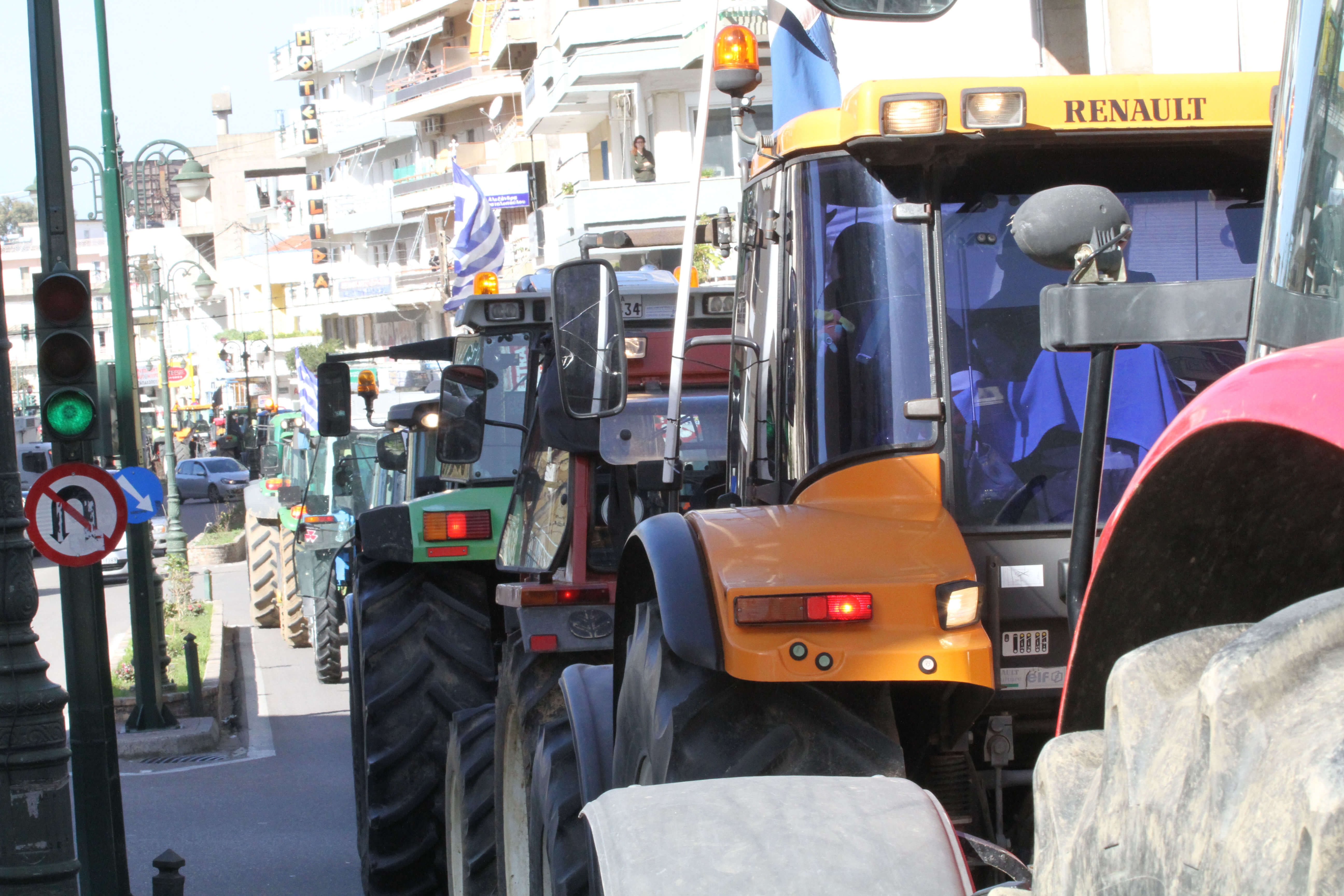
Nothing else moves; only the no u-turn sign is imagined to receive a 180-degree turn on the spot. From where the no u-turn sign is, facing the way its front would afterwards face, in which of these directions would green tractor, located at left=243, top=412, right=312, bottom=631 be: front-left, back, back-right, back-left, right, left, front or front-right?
front

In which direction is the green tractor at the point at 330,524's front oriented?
away from the camera

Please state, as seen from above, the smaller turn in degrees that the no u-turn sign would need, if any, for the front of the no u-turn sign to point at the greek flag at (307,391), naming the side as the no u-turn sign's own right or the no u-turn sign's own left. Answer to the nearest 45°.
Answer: approximately 180°

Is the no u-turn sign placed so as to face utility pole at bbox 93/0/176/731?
no

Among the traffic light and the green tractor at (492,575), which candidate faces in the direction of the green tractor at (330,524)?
the green tractor at (492,575)

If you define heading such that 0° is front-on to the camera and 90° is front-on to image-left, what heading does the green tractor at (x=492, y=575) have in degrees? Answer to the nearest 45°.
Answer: approximately 180°

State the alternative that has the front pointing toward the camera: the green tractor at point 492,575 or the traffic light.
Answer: the traffic light

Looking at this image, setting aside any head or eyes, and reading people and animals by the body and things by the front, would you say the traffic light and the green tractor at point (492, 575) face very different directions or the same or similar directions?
very different directions

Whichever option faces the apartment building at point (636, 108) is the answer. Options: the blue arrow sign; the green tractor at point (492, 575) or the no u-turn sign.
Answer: the green tractor

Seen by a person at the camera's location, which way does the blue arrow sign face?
facing the viewer

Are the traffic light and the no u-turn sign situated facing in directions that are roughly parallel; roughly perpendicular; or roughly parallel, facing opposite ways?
roughly parallel

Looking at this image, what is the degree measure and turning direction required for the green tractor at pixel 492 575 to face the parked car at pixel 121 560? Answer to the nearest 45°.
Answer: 0° — it already faces it

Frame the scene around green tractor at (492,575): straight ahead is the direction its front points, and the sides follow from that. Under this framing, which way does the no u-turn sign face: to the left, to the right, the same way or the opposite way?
the opposite way

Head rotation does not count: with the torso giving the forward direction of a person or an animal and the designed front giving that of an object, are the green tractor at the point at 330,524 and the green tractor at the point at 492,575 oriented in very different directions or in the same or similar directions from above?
same or similar directions

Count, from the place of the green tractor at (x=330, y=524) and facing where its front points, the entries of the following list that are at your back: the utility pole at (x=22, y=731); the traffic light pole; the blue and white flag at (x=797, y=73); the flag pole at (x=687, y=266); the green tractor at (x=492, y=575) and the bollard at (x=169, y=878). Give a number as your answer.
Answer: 6

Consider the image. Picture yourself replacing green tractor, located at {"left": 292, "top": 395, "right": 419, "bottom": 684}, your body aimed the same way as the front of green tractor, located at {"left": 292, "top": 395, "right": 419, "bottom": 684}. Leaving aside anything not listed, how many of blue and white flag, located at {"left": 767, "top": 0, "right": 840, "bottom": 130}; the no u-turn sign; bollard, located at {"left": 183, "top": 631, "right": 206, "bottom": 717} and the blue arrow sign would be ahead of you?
0

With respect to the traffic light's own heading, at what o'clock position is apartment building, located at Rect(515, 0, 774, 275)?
The apartment building is roughly at 7 o'clock from the traffic light.

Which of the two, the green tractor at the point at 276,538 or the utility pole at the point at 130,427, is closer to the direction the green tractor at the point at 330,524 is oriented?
the green tractor

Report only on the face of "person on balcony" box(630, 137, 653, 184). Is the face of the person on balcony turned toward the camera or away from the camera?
toward the camera

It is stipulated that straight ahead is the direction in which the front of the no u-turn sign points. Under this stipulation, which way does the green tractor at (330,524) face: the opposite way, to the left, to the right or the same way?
the opposite way

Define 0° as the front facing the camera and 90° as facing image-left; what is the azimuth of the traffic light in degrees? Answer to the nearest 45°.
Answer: approximately 0°
